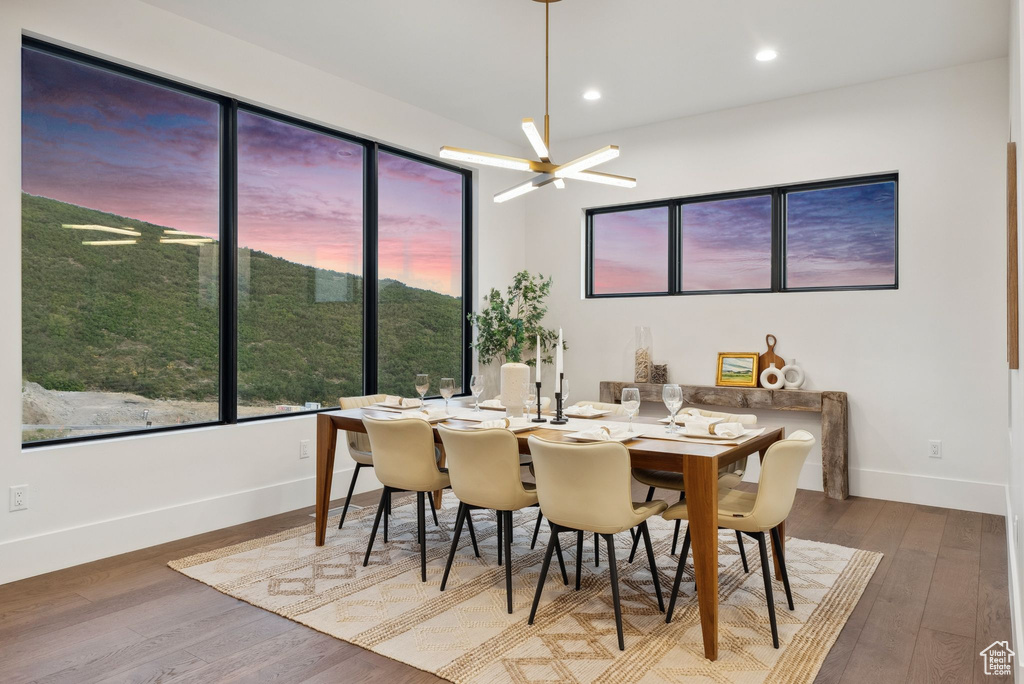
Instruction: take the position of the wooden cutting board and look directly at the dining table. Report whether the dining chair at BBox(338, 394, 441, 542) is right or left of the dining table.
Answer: right

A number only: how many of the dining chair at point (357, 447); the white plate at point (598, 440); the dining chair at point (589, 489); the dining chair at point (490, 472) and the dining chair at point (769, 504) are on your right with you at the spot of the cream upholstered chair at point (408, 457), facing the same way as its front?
4

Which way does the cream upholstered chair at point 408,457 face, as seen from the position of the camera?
facing away from the viewer and to the right of the viewer

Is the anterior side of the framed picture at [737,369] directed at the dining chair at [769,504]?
yes

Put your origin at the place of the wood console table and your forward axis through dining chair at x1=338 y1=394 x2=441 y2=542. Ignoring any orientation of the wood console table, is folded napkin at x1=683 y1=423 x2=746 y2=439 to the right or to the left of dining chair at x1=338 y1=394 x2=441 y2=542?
left

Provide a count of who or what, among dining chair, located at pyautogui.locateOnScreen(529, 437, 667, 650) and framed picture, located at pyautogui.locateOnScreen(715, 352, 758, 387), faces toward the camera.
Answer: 1

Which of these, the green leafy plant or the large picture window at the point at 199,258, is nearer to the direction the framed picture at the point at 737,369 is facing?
the large picture window

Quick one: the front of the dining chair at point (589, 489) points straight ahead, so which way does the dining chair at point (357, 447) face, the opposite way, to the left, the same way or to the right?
to the right

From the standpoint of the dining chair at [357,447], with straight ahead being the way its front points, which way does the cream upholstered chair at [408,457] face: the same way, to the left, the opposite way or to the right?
to the left

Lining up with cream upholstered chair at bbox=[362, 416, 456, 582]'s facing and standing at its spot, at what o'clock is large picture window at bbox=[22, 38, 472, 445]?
The large picture window is roughly at 9 o'clock from the cream upholstered chair.

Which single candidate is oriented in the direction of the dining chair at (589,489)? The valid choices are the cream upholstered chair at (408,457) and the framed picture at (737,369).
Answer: the framed picture

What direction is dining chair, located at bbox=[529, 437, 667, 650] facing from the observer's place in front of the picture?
facing away from the viewer and to the right of the viewer
